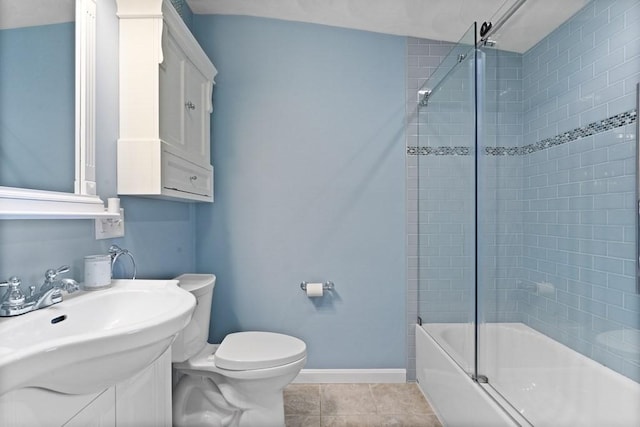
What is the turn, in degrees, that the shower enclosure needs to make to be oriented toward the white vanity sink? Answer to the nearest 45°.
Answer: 0° — it already faces it

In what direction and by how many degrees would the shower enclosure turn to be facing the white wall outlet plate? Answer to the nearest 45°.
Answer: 0° — it already faces it

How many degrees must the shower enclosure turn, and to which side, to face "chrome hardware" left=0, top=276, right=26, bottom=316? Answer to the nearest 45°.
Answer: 0° — it already faces it

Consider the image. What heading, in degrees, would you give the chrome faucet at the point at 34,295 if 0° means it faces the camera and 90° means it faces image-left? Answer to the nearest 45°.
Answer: approximately 315°

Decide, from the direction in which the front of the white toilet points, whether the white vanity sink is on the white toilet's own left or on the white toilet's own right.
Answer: on the white toilet's own right

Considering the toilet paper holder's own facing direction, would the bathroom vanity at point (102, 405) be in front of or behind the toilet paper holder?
in front

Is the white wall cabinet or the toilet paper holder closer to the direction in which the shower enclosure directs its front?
the white wall cabinet

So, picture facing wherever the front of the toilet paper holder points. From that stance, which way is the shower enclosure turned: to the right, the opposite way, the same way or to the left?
to the right

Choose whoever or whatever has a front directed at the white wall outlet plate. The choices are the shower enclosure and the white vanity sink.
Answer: the shower enclosure
